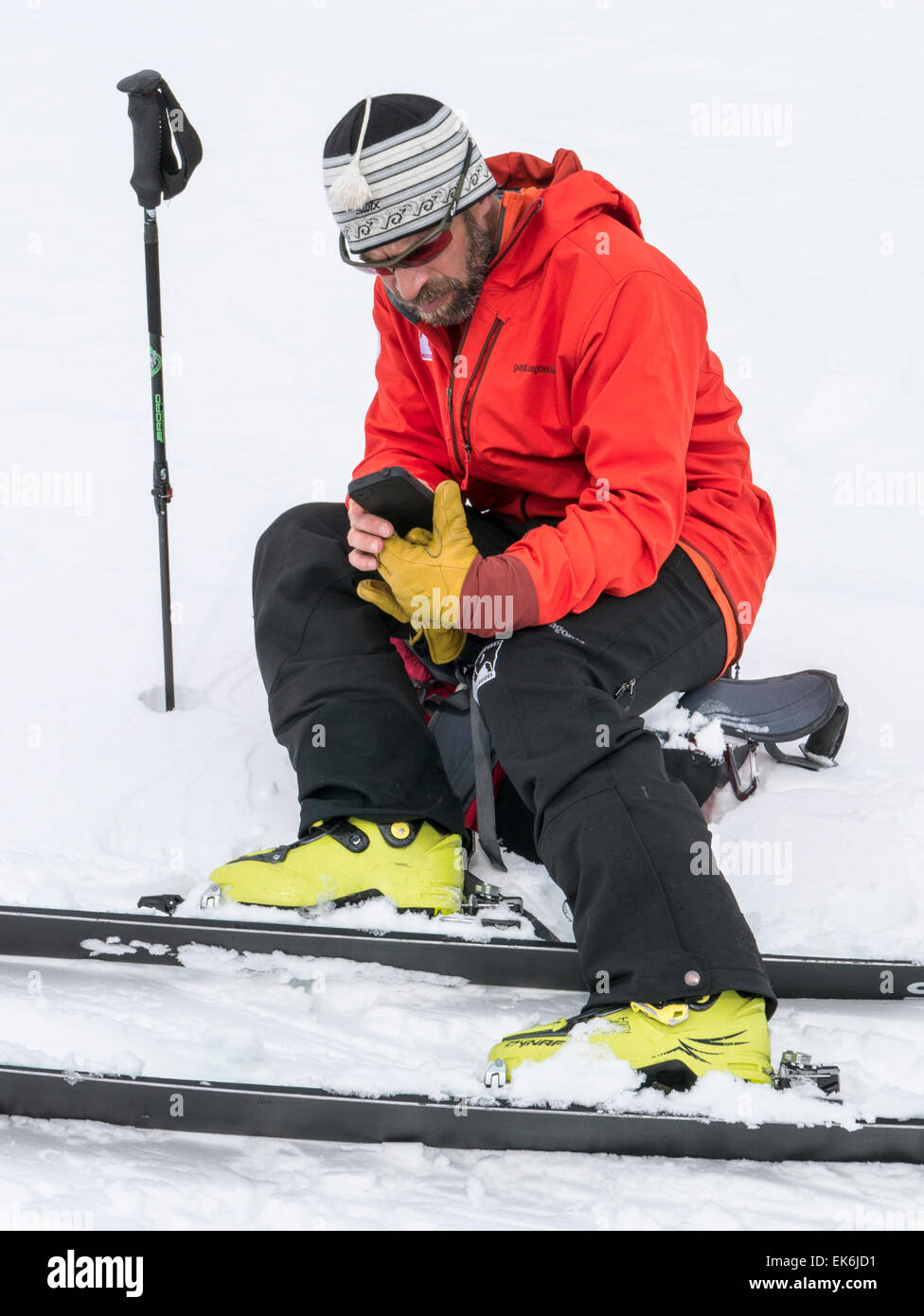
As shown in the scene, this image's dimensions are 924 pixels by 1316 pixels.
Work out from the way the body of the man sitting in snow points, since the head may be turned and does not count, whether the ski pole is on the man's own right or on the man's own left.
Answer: on the man's own right

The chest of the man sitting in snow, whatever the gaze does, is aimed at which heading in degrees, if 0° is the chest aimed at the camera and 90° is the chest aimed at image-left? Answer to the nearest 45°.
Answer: approximately 45°

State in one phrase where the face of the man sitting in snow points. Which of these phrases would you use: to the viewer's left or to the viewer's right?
to the viewer's left

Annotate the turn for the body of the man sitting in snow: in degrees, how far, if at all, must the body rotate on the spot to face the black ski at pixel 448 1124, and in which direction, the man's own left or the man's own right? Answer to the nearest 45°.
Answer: approximately 45° to the man's own left

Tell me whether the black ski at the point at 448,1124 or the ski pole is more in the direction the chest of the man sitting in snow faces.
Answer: the black ski
